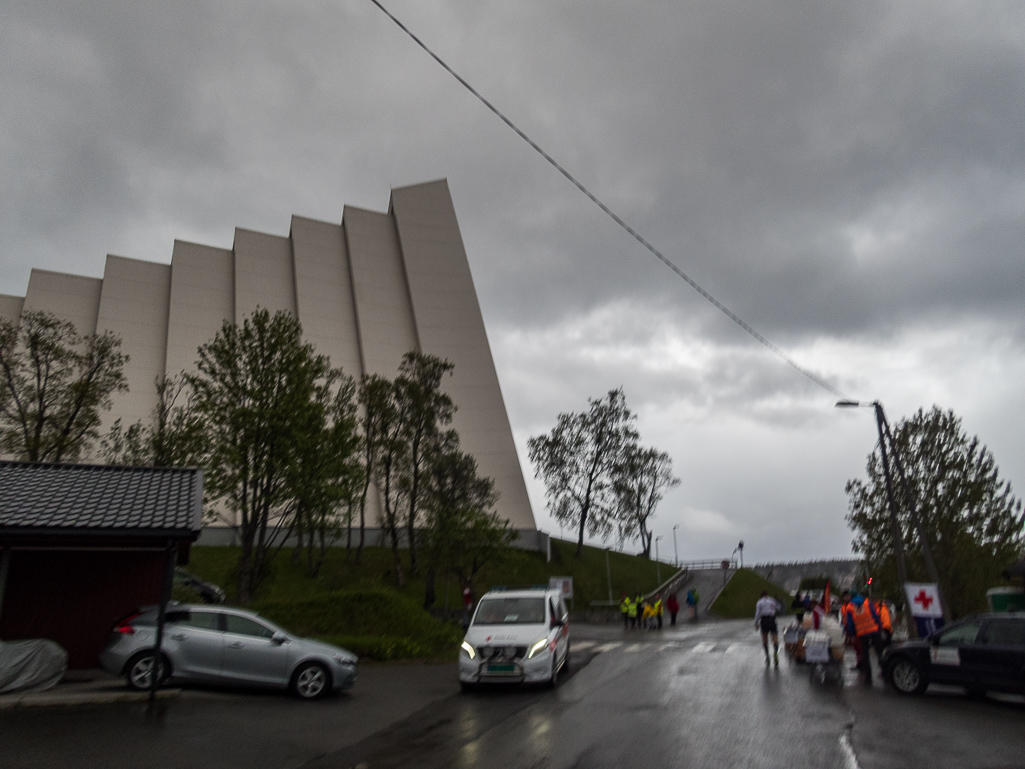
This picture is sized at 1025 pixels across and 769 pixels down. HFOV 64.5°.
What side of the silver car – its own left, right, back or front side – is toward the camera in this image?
right

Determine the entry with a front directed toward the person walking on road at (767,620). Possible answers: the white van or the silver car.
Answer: the silver car

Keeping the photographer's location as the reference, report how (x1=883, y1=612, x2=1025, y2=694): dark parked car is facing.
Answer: facing to the left of the viewer

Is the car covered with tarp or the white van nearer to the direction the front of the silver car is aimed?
the white van

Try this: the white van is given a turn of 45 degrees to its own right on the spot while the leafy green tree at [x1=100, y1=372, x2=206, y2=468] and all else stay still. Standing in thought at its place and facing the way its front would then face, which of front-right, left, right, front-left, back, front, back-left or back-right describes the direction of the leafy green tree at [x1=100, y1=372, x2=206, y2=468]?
right

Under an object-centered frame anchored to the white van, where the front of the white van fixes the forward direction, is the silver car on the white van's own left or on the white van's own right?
on the white van's own right

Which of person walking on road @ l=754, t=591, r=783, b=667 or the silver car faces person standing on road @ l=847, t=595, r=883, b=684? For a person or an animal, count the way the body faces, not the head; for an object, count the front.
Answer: the silver car

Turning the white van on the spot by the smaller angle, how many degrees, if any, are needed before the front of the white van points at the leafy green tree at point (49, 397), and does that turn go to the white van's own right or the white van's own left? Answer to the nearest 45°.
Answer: approximately 135° to the white van's own right
